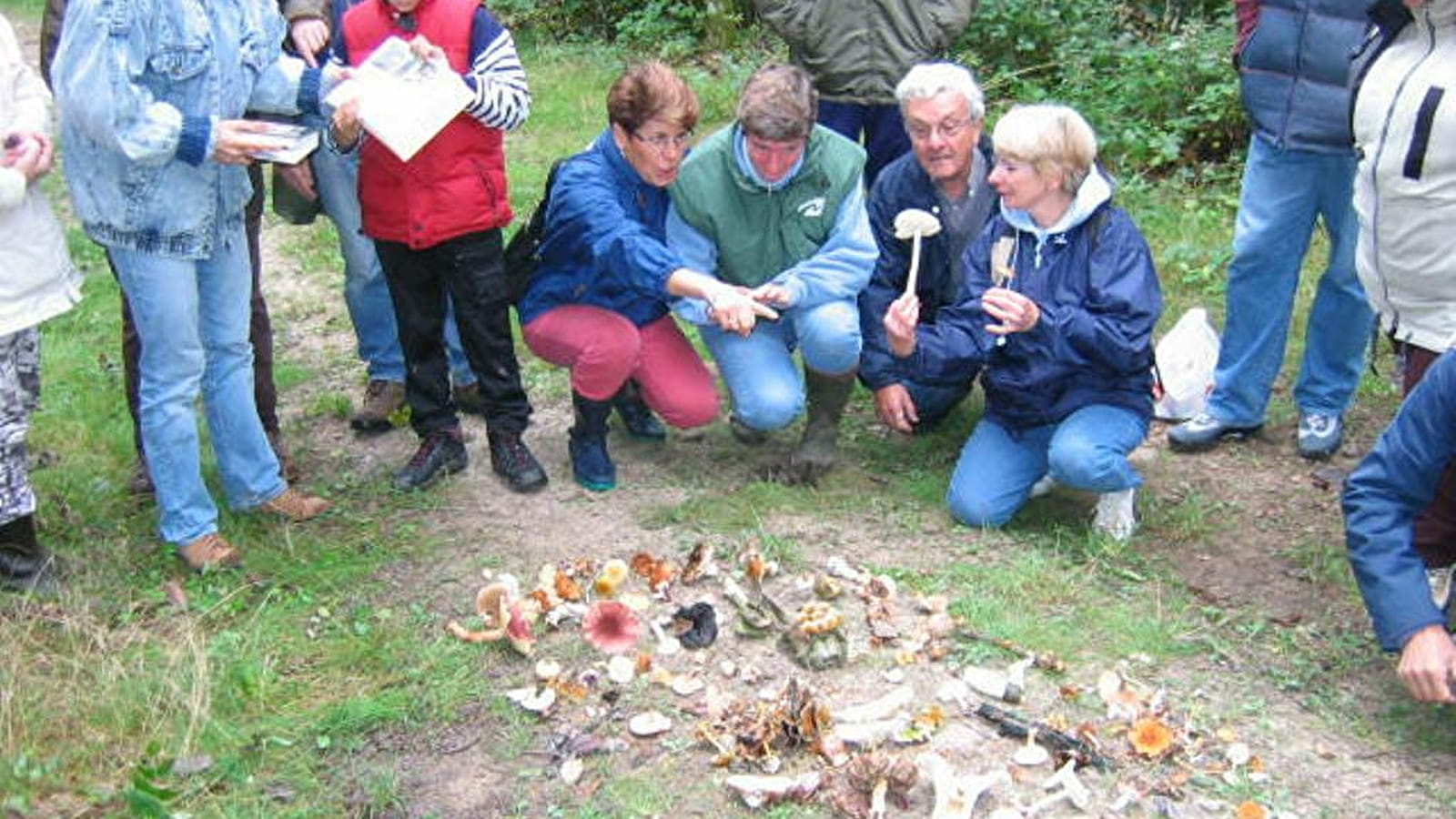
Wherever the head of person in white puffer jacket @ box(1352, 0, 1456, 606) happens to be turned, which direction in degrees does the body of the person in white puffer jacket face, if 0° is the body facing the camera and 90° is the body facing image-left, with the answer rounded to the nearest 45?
approximately 45°

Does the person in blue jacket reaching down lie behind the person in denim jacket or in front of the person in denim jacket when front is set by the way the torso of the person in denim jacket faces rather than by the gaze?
in front

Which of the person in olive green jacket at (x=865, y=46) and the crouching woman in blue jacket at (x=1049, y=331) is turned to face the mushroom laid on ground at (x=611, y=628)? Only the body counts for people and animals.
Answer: the crouching woman in blue jacket

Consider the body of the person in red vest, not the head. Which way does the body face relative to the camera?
toward the camera

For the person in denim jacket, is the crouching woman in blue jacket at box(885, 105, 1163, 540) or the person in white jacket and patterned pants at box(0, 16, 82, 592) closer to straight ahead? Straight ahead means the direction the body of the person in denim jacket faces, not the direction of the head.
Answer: the crouching woman in blue jacket

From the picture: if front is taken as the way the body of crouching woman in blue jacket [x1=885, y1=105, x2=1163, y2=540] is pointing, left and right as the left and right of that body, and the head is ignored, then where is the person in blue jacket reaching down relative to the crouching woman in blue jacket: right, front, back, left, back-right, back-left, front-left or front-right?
left

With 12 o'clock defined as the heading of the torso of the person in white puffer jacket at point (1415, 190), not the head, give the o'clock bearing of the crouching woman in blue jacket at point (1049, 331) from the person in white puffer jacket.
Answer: The crouching woman in blue jacket is roughly at 1 o'clock from the person in white puffer jacket.

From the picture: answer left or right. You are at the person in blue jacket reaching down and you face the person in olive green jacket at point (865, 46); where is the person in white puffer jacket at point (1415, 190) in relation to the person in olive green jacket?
right

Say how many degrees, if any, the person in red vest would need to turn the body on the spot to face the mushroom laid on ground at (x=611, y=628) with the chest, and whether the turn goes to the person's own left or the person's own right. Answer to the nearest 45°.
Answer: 0° — they already face it

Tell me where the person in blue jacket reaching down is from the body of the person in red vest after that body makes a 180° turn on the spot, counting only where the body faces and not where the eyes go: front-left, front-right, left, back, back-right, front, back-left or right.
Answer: back-right
